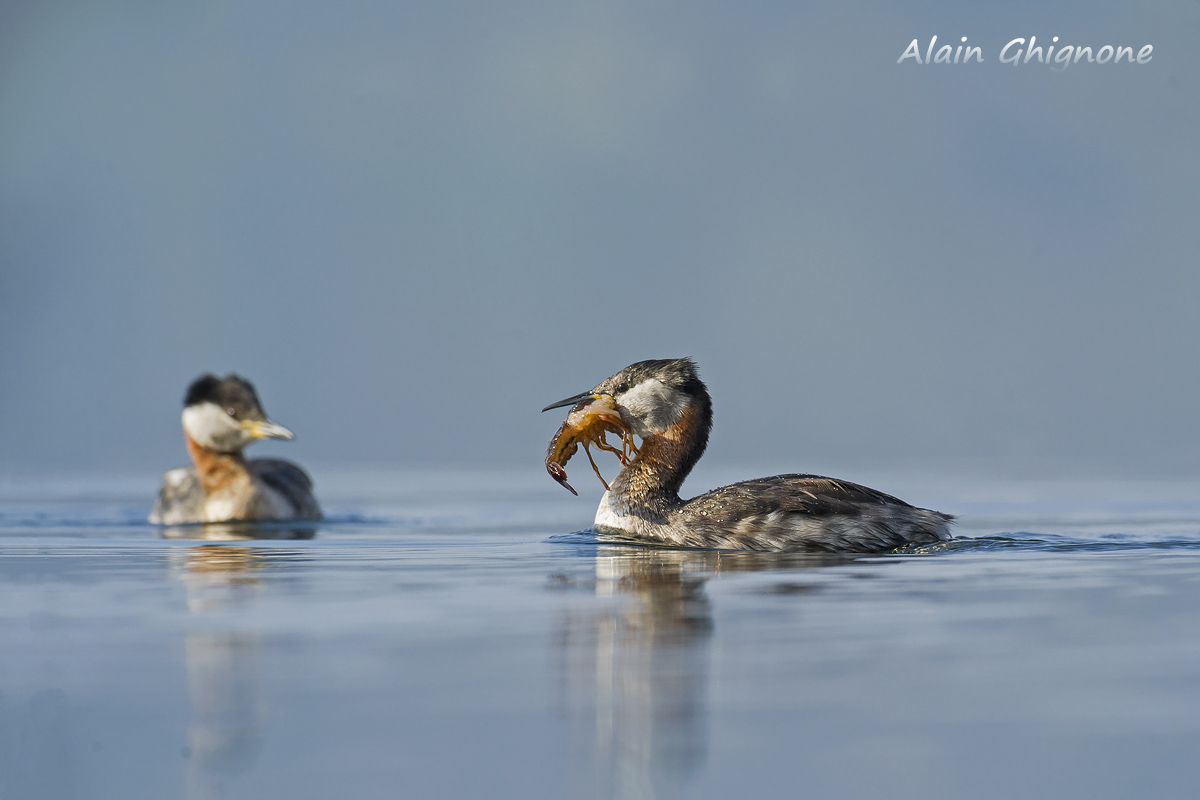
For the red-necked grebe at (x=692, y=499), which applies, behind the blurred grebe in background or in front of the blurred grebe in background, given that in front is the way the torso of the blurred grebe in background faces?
in front

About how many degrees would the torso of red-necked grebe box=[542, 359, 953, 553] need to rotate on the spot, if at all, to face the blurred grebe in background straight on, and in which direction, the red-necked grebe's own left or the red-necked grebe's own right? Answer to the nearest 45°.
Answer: approximately 45° to the red-necked grebe's own right

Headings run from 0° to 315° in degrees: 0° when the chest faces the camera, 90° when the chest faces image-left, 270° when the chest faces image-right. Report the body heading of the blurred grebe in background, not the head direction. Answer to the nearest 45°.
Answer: approximately 0°

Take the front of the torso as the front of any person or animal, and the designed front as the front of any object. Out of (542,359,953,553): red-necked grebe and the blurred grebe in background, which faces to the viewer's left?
the red-necked grebe

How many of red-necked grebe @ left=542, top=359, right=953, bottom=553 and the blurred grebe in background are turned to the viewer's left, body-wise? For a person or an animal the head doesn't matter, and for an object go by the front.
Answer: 1

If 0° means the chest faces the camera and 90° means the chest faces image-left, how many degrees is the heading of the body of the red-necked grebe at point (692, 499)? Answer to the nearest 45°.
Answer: approximately 90°
